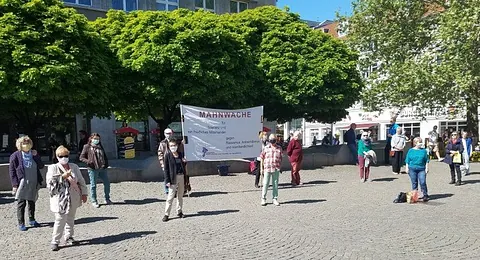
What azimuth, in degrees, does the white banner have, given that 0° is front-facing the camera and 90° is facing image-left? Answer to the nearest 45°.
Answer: approximately 0°

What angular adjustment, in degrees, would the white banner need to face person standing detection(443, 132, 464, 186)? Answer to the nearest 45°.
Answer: approximately 90° to its left

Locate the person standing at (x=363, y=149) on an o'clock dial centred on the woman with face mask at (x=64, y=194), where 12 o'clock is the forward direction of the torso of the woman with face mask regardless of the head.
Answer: The person standing is roughly at 8 o'clock from the woman with face mask.

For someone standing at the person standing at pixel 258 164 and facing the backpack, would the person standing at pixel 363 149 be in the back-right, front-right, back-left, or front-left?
back-right

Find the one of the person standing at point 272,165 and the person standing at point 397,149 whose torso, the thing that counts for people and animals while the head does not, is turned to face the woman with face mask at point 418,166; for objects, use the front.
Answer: the person standing at point 397,149

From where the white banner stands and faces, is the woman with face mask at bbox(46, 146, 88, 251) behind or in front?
in front

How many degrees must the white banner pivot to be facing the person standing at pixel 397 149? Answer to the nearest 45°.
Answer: approximately 90° to its left

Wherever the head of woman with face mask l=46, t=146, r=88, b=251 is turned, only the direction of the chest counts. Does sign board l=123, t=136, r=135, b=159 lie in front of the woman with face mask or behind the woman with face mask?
behind
